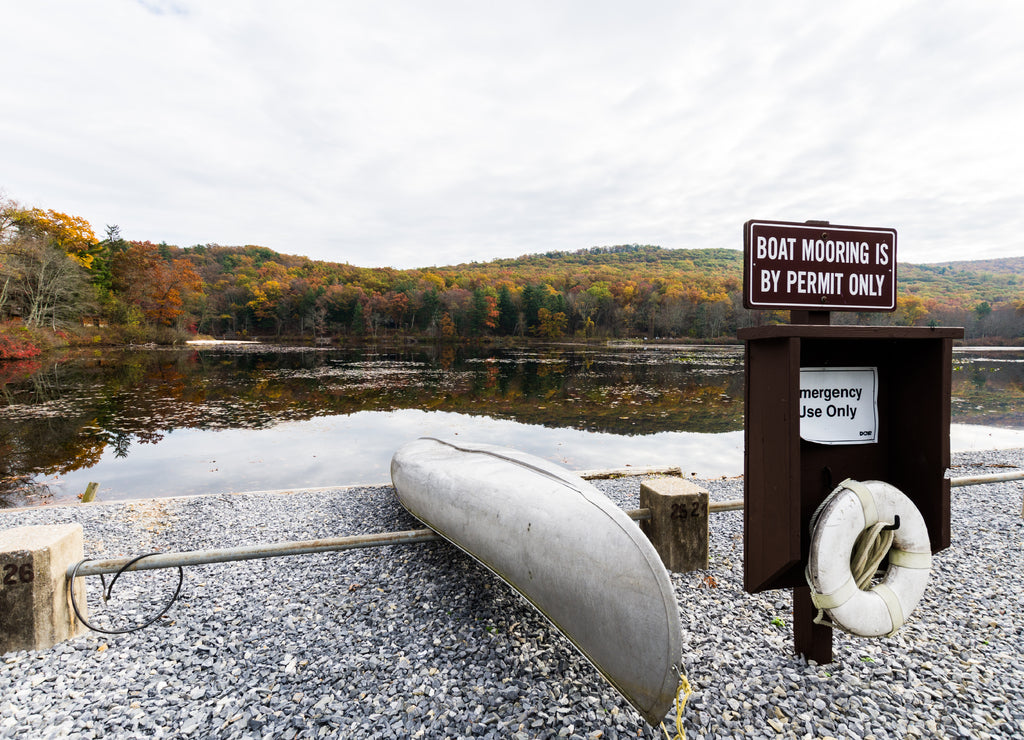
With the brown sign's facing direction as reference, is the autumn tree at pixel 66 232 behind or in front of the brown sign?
behind

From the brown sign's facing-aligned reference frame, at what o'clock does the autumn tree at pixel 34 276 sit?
The autumn tree is roughly at 5 o'clock from the brown sign.

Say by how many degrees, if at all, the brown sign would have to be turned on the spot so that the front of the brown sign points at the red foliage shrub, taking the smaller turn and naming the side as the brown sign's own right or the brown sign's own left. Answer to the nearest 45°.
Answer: approximately 135° to the brown sign's own right

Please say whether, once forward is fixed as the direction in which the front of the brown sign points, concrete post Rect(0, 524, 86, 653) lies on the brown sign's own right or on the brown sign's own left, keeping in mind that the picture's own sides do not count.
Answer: on the brown sign's own right

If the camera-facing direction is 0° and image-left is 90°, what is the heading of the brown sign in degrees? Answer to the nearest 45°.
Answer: approximately 315°
